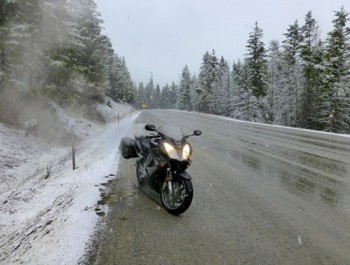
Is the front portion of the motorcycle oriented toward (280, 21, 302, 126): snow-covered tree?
no

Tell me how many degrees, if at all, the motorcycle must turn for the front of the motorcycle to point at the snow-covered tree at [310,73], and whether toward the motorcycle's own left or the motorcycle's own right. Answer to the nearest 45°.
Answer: approximately 90° to the motorcycle's own left

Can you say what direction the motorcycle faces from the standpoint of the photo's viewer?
facing the viewer and to the right of the viewer

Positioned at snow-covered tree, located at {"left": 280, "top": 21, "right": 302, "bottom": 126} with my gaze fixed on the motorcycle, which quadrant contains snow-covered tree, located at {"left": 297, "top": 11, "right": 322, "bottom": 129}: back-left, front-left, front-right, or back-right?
front-left
